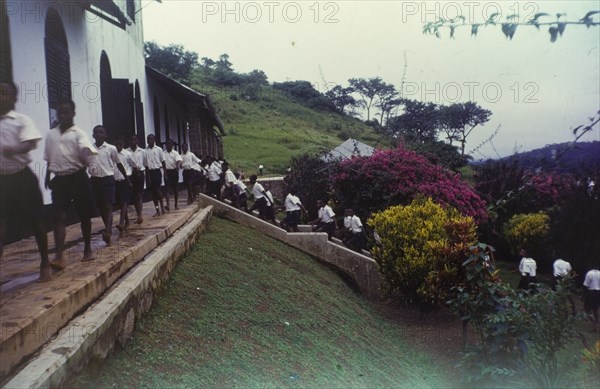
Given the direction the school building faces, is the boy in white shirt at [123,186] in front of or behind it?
in front

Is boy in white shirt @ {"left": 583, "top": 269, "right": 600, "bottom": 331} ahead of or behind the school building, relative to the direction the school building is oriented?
ahead

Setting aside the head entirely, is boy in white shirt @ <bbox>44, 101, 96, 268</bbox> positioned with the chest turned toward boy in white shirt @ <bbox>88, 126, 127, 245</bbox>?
no

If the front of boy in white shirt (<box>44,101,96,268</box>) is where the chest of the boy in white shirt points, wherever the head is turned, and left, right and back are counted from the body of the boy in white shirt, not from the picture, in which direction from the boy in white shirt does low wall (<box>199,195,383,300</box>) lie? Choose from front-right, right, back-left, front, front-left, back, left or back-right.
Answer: back-left

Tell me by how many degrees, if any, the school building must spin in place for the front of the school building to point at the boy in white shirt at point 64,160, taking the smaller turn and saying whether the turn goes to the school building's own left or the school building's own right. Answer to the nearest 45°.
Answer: approximately 45° to the school building's own right

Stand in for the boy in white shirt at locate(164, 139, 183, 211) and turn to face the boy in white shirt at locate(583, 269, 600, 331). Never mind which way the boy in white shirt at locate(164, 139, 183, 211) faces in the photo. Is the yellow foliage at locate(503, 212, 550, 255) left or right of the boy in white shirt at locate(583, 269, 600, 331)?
left

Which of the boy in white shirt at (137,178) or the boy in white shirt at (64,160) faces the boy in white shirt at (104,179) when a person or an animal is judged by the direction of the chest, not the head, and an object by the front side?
the boy in white shirt at (137,178)

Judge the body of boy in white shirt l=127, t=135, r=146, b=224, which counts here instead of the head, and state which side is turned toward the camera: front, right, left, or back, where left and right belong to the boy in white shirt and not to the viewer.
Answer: front

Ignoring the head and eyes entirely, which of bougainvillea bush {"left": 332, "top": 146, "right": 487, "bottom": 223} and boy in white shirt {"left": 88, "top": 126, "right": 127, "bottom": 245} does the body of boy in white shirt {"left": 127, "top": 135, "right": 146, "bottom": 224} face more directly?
the boy in white shirt

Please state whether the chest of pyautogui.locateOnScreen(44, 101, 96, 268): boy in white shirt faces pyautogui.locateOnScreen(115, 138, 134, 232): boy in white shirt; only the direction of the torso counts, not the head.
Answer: no

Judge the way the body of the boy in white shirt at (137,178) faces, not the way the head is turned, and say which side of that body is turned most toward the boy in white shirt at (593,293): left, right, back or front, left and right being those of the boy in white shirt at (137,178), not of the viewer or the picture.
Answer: left

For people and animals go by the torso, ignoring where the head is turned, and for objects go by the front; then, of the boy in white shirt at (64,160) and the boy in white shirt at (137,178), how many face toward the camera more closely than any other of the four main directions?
2

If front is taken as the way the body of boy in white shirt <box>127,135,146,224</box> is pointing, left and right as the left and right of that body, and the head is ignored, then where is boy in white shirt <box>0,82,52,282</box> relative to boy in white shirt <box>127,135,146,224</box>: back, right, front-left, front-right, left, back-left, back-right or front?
front

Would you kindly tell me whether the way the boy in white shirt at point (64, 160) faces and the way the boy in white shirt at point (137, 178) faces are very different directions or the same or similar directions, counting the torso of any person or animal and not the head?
same or similar directions

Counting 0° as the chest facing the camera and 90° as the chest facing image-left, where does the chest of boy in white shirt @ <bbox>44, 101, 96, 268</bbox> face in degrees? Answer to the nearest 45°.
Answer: approximately 0°

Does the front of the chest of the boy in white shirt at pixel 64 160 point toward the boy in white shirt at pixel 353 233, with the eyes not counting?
no
